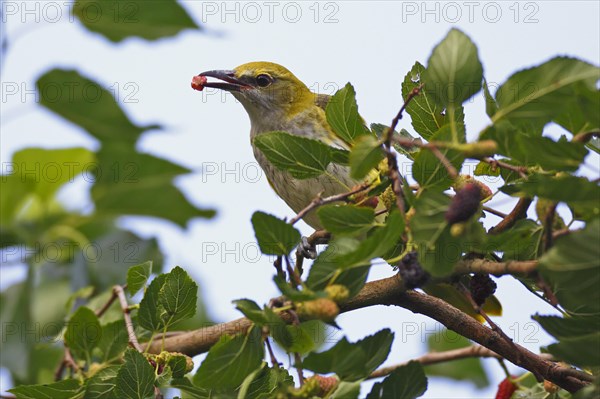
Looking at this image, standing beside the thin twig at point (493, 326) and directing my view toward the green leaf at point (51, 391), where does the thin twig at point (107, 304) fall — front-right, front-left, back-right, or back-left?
front-right

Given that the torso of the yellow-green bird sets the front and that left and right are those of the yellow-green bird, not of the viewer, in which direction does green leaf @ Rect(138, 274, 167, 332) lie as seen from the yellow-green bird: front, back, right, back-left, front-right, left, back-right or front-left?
front

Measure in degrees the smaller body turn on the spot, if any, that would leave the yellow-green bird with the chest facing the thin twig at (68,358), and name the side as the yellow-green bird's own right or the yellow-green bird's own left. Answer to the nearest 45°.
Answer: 0° — it already faces it

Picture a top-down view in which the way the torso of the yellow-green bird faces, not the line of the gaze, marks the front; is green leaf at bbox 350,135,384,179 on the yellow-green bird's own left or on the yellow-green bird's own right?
on the yellow-green bird's own left

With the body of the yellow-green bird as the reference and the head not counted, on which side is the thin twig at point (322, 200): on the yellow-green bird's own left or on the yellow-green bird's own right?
on the yellow-green bird's own left

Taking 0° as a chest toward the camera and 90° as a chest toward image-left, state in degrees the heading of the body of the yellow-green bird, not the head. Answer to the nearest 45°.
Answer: approximately 90°

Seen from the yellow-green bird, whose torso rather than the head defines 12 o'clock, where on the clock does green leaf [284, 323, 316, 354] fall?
The green leaf is roughly at 9 o'clock from the yellow-green bird.
